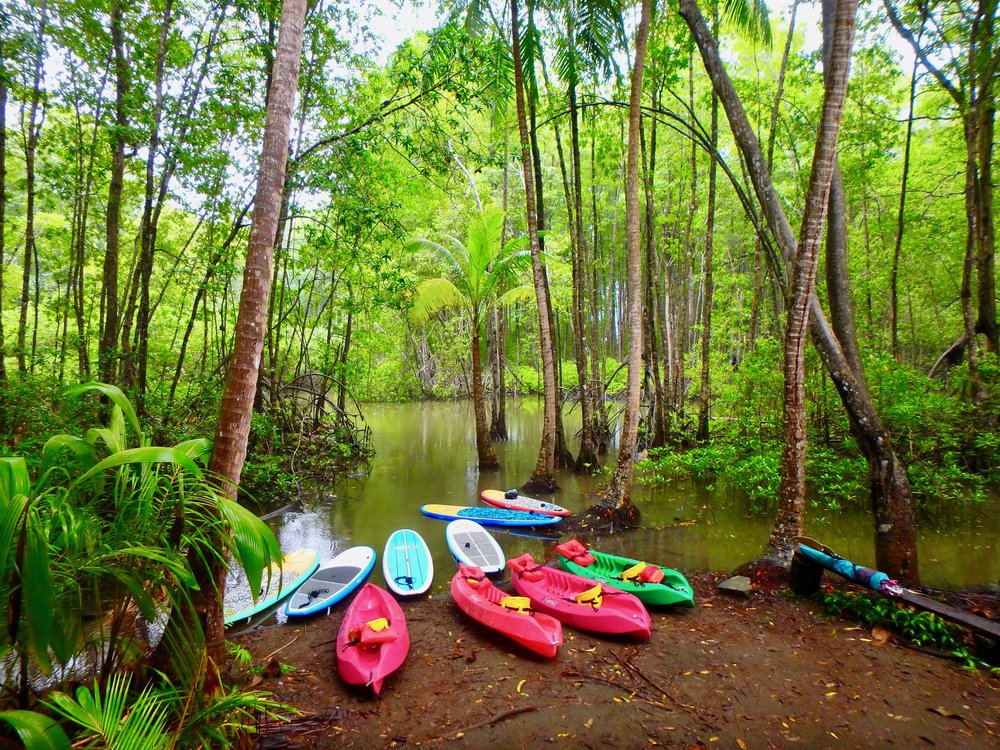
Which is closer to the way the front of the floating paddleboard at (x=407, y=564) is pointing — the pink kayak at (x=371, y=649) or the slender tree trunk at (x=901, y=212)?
the slender tree trunk

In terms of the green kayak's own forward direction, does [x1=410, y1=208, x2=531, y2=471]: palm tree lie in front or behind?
behind

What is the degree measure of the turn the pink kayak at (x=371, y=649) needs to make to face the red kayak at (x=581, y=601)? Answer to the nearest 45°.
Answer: approximately 90° to its left

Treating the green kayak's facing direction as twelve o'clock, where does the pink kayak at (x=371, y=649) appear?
The pink kayak is roughly at 3 o'clock from the green kayak.

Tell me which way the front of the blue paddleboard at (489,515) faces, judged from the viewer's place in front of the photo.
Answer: facing to the left of the viewer

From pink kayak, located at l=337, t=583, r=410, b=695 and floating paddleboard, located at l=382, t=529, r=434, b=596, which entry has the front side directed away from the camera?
the floating paddleboard

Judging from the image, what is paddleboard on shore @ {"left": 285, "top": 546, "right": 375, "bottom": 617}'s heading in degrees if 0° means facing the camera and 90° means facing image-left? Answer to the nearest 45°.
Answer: approximately 225°

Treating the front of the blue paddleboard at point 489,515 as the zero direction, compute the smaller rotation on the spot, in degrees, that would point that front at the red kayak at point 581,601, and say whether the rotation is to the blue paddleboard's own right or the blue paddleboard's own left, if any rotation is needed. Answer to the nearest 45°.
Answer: approximately 90° to the blue paddleboard's own left

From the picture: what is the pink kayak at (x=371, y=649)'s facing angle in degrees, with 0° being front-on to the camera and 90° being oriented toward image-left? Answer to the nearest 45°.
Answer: approximately 0°

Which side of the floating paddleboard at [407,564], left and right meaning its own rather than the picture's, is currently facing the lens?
back
